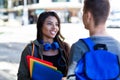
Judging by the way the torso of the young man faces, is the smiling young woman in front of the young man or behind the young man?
in front

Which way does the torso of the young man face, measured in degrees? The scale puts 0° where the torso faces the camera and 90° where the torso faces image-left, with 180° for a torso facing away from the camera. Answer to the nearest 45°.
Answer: approximately 135°

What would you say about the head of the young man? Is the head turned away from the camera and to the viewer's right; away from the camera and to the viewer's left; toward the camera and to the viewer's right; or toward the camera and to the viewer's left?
away from the camera and to the viewer's left

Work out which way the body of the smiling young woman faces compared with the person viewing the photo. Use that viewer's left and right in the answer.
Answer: facing the viewer and to the right of the viewer

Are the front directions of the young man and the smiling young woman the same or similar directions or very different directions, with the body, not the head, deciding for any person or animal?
very different directions

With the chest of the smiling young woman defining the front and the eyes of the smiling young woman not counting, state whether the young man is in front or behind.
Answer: in front
